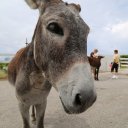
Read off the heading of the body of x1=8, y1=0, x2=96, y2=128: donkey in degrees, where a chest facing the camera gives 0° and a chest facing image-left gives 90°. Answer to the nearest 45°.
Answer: approximately 315°
